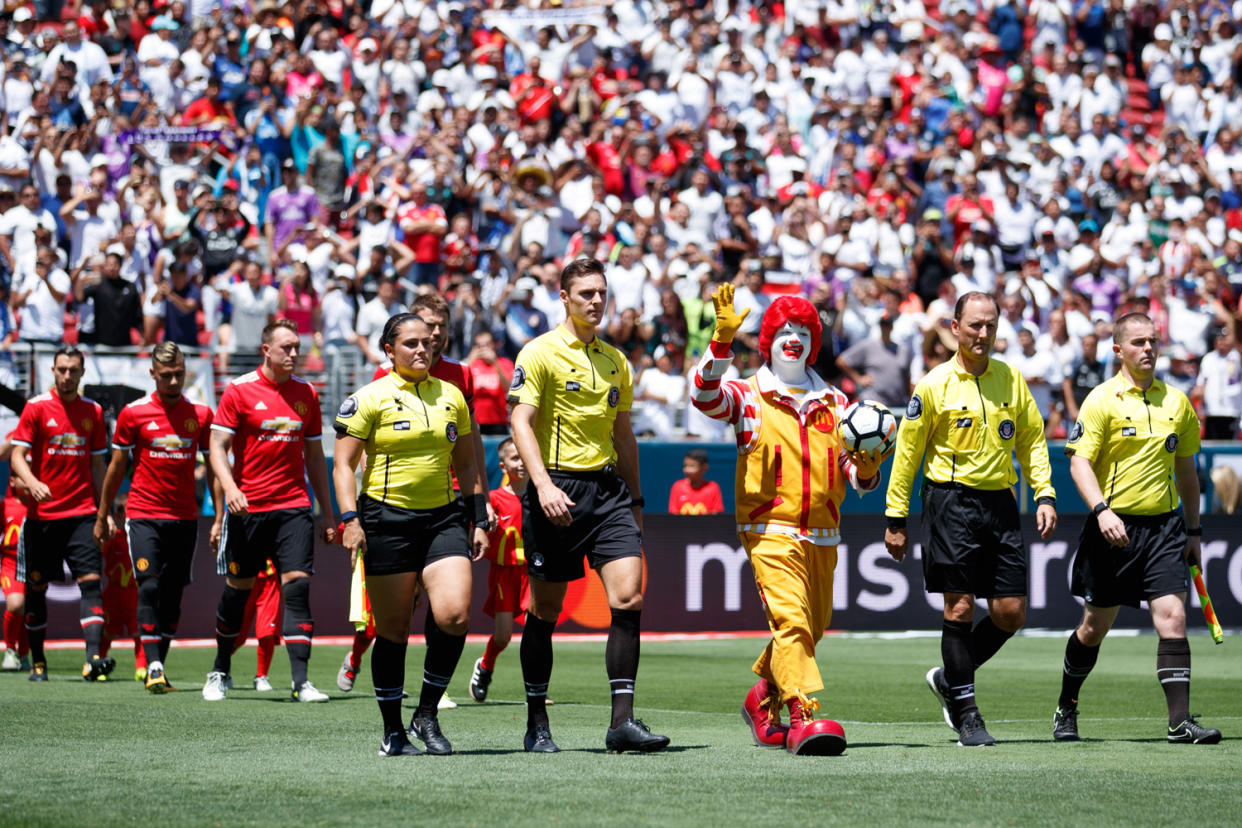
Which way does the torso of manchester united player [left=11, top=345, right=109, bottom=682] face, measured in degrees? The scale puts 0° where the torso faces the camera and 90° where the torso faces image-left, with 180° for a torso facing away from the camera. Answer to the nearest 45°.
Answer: approximately 0°

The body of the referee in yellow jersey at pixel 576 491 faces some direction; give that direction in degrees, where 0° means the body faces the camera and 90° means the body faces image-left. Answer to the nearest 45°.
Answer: approximately 315°

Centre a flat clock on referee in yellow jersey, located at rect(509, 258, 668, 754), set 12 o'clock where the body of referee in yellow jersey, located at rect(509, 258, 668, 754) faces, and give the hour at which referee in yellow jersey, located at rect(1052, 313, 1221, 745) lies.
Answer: referee in yellow jersey, located at rect(1052, 313, 1221, 745) is roughly at 10 o'clock from referee in yellow jersey, located at rect(509, 258, 668, 754).

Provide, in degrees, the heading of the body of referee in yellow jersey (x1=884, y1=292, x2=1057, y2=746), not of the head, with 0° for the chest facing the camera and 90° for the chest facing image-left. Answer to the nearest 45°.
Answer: approximately 315°

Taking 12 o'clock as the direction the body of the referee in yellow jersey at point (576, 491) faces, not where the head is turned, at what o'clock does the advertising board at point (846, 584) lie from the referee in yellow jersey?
The advertising board is roughly at 8 o'clock from the referee in yellow jersey.

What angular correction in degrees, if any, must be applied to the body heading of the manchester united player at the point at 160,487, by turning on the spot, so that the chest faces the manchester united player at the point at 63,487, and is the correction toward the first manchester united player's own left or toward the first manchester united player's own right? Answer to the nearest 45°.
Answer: approximately 135° to the first manchester united player's own right

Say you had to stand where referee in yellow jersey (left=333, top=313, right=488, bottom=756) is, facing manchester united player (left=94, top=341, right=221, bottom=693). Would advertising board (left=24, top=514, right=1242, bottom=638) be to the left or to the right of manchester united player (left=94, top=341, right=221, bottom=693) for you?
right

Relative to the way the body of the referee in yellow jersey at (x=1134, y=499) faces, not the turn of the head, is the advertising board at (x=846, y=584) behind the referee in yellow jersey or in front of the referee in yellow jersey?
behind

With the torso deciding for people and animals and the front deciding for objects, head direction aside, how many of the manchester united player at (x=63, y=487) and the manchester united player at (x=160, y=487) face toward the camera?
2
